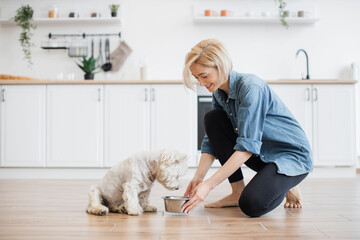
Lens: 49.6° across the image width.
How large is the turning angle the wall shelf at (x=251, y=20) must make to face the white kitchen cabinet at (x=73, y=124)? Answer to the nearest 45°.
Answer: approximately 45° to its right

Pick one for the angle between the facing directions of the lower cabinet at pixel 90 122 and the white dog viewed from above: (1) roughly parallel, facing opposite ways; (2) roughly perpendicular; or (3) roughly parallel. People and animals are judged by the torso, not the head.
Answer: roughly perpendicular

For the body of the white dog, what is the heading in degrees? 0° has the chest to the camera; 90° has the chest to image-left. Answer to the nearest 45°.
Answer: approximately 270°

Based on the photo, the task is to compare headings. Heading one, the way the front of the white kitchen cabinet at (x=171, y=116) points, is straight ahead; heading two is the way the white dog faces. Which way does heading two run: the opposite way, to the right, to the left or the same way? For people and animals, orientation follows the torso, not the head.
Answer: to the left

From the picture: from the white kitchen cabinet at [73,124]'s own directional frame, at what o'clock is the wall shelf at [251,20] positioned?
The wall shelf is roughly at 9 o'clock from the white kitchen cabinet.

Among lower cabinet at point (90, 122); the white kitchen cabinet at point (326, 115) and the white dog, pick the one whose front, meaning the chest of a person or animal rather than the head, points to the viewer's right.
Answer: the white dog
